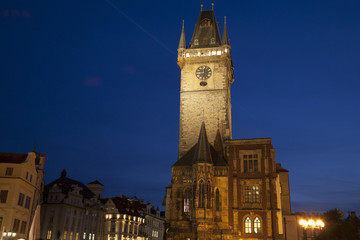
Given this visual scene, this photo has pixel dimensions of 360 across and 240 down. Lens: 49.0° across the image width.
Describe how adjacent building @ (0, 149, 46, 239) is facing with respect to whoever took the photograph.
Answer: facing the viewer and to the right of the viewer
